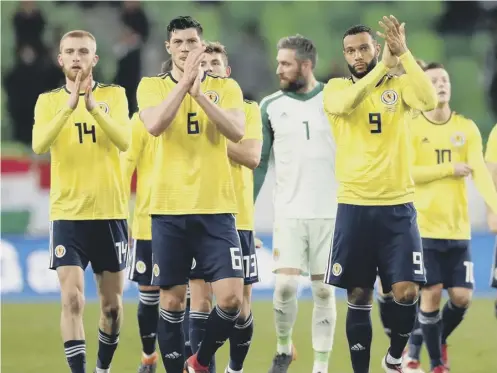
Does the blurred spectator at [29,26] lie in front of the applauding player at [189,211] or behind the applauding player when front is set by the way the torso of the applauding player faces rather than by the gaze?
behind

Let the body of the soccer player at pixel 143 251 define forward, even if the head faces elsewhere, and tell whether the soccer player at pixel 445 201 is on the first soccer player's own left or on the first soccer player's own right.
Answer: on the first soccer player's own left

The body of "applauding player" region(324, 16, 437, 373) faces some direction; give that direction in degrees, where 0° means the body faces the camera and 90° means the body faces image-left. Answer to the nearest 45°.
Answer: approximately 0°

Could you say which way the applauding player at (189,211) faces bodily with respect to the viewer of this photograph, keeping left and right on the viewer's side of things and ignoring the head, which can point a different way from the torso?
facing the viewer

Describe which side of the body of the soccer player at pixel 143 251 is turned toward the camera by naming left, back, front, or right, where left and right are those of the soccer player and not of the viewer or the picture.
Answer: front

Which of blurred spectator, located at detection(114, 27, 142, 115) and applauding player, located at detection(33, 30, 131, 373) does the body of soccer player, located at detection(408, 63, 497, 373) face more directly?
the applauding player

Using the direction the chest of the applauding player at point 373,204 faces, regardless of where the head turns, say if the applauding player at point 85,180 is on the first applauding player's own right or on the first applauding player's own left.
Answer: on the first applauding player's own right

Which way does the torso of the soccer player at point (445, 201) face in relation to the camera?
toward the camera

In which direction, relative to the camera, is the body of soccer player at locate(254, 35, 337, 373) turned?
toward the camera

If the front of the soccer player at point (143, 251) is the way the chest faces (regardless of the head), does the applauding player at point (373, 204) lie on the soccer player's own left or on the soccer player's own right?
on the soccer player's own left

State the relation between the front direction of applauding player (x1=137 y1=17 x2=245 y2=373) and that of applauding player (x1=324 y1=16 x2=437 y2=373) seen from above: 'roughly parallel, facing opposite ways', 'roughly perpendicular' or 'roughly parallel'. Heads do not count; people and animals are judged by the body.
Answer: roughly parallel
